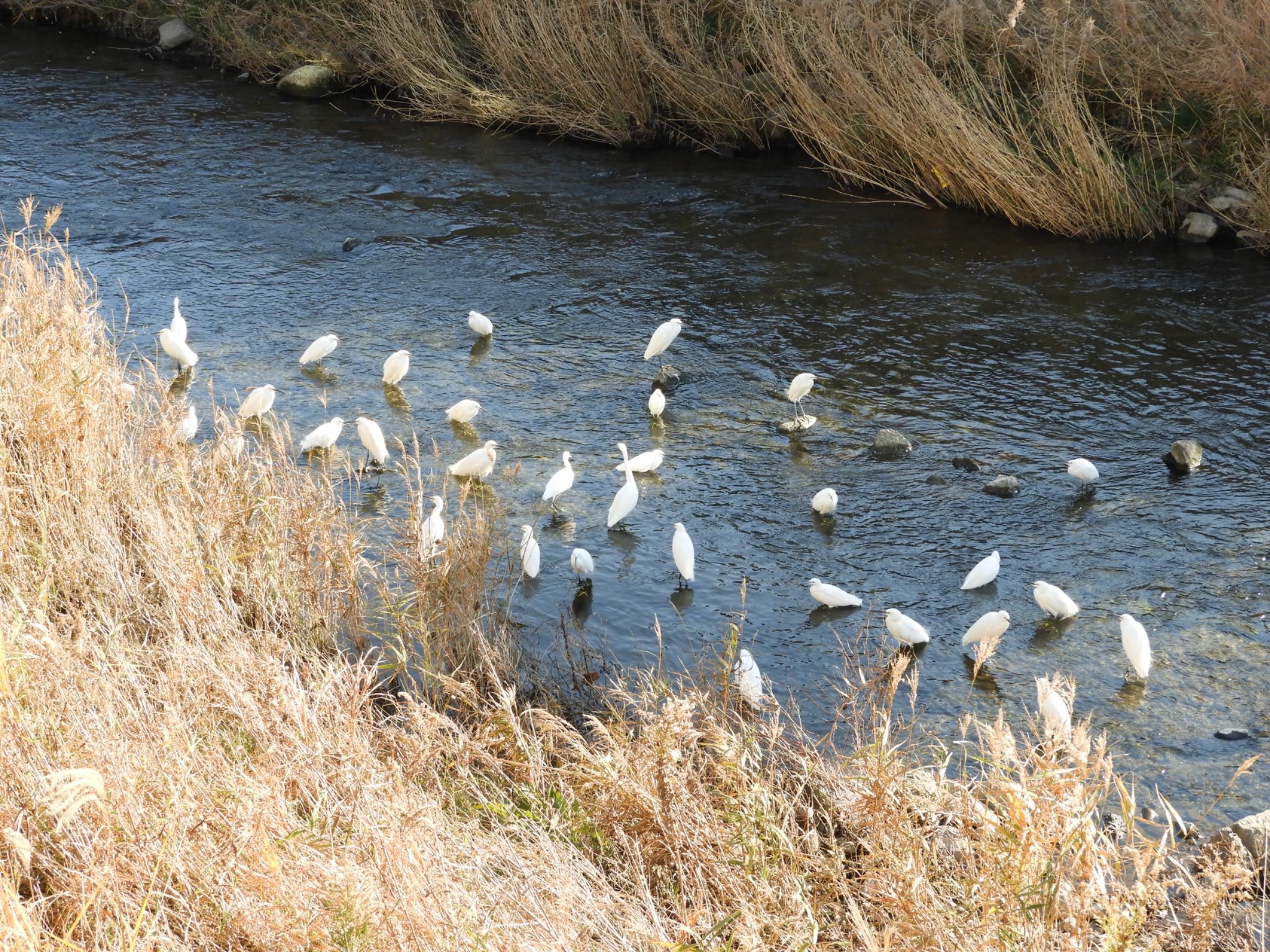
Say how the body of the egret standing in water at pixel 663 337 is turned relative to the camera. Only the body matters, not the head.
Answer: to the viewer's right

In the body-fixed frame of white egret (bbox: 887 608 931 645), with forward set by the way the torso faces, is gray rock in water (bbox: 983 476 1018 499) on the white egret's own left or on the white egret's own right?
on the white egret's own right

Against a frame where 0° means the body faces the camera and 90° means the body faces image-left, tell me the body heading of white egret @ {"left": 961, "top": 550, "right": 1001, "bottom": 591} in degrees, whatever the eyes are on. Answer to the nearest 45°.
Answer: approximately 270°

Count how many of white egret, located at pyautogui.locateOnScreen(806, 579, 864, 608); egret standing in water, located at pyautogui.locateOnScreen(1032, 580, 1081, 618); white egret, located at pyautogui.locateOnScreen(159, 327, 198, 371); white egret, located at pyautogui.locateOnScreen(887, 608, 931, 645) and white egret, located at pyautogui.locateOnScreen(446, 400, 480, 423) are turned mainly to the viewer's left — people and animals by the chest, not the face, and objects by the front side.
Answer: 4

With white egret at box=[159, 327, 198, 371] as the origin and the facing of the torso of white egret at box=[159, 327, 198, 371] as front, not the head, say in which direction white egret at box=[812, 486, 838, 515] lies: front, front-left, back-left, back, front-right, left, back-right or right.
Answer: back-left

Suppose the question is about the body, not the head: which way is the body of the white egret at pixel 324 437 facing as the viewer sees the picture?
to the viewer's right

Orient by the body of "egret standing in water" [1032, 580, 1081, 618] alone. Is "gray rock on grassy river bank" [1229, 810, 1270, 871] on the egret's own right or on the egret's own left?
on the egret's own left

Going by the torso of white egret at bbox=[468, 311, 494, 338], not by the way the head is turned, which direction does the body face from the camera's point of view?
to the viewer's left

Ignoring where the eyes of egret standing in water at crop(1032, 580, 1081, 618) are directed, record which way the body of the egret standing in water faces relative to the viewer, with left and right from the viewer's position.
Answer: facing to the left of the viewer

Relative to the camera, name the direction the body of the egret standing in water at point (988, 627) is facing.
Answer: to the viewer's right

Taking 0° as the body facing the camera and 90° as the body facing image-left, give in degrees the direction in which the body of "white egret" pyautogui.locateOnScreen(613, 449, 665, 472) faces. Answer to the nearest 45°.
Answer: approximately 270°

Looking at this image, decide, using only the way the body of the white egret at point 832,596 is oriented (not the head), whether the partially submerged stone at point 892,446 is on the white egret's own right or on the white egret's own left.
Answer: on the white egret's own right

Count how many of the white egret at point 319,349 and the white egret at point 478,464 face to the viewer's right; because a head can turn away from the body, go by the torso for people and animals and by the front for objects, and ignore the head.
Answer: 2

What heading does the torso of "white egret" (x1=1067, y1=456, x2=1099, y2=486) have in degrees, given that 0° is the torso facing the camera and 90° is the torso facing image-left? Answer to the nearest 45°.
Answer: approximately 90°

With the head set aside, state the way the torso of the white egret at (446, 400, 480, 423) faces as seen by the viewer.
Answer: to the viewer's right
